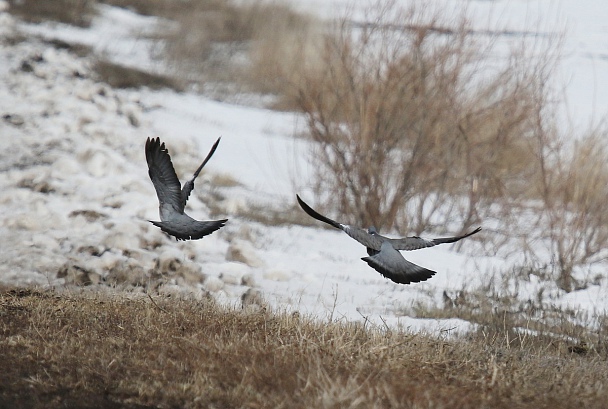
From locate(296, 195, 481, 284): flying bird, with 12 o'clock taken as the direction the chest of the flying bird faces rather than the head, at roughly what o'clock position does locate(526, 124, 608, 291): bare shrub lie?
The bare shrub is roughly at 2 o'clock from the flying bird.

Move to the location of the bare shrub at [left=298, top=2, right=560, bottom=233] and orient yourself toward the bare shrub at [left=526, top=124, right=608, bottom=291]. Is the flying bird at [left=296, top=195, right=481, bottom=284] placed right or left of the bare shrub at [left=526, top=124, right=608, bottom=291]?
right

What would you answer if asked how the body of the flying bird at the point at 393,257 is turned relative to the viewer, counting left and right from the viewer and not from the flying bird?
facing away from the viewer and to the left of the viewer

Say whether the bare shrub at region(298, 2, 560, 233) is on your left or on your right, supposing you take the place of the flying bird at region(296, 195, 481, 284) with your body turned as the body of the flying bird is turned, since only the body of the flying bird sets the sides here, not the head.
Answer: on your right
